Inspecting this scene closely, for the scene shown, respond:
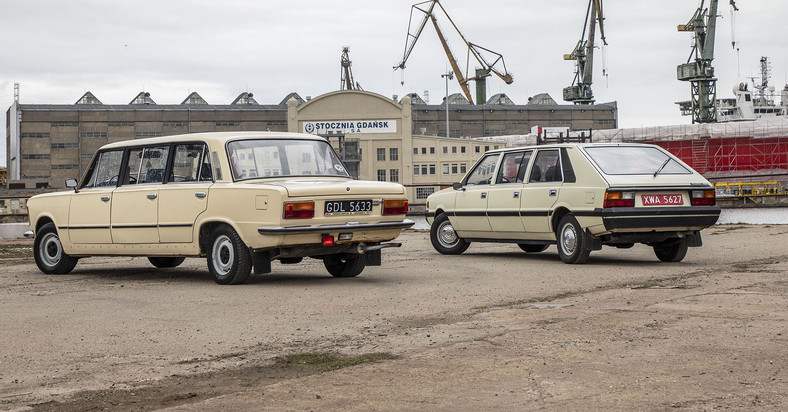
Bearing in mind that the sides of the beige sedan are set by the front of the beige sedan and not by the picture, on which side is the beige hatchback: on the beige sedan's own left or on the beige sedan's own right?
on the beige sedan's own right

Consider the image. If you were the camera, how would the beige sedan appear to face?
facing away from the viewer and to the left of the viewer

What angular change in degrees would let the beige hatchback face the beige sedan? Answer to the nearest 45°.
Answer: approximately 90° to its left

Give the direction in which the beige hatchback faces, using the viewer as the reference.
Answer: facing away from the viewer and to the left of the viewer
